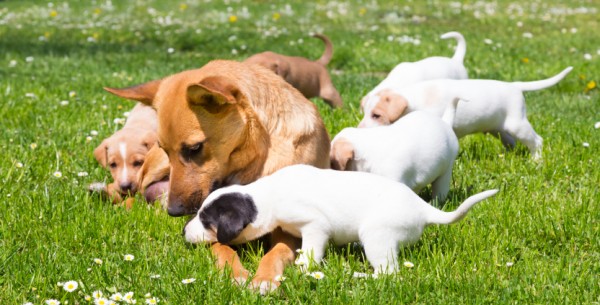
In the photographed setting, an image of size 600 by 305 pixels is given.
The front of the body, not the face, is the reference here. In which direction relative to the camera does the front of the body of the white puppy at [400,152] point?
to the viewer's left

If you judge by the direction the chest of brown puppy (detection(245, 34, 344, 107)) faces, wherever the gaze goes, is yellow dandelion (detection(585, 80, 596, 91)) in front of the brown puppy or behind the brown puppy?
behind

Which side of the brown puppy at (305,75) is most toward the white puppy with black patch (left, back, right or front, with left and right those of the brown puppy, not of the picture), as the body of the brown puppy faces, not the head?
left

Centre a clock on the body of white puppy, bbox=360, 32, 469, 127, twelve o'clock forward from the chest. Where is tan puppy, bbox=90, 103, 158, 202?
The tan puppy is roughly at 11 o'clock from the white puppy.

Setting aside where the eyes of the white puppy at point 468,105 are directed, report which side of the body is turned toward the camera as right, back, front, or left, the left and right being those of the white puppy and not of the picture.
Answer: left

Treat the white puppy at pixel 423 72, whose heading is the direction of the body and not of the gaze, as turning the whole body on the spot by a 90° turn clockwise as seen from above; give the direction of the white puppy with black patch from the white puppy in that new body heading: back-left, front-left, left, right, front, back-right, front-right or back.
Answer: back

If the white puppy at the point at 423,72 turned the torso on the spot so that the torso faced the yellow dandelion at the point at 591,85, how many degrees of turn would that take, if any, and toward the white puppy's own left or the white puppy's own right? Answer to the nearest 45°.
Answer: approximately 135° to the white puppy's own right

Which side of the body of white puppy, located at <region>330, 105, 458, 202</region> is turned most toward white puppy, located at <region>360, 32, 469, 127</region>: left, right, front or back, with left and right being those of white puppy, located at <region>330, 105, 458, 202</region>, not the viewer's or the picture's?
right

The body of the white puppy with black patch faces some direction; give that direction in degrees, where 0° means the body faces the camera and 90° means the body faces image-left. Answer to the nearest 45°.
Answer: approximately 90°

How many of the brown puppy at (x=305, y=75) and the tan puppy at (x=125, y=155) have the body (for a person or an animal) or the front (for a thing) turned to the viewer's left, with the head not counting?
1

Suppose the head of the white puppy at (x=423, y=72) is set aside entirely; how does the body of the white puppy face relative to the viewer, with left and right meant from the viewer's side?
facing to the left of the viewer

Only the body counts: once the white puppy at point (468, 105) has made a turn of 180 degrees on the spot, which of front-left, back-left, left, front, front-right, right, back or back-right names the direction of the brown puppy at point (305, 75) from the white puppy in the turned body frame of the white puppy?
back-left

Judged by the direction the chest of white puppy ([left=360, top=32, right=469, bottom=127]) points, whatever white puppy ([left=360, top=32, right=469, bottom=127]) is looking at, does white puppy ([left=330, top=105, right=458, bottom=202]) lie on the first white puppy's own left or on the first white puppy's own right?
on the first white puppy's own left

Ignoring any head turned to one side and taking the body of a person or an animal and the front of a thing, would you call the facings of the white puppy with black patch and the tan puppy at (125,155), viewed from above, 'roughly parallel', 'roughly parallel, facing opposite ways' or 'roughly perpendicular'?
roughly perpendicular
